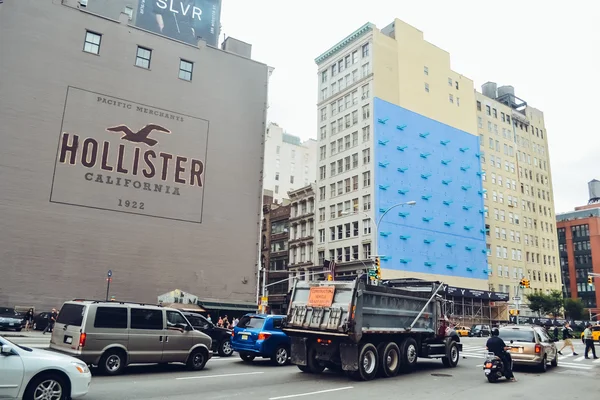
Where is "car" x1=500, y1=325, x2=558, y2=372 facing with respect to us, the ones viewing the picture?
facing away from the viewer and to the right of the viewer

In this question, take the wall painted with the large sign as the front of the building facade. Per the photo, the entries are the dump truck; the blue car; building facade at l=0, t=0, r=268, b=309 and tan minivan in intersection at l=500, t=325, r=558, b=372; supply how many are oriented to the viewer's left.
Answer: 0

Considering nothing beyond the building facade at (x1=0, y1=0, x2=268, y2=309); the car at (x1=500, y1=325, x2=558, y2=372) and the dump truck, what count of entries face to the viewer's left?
0

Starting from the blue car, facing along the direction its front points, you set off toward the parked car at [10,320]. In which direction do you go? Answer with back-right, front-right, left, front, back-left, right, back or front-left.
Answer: left

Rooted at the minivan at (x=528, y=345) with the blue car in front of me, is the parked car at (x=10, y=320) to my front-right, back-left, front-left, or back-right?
front-right

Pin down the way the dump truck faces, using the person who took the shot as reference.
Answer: facing away from the viewer and to the right of the viewer

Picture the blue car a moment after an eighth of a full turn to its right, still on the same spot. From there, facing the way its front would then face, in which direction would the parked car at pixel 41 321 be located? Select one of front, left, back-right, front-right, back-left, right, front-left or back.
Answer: back-left

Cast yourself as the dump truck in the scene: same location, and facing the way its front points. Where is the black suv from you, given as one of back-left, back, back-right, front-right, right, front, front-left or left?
left

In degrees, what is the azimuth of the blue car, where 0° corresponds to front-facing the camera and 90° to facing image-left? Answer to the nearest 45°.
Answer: approximately 225°

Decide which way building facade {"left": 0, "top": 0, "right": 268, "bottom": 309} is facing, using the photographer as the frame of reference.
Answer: facing the viewer and to the right of the viewer

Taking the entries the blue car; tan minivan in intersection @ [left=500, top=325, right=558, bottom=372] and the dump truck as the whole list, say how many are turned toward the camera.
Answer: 0

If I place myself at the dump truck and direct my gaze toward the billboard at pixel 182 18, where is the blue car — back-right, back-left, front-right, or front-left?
front-left
